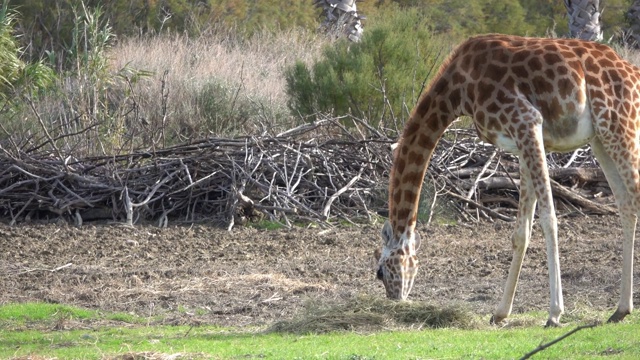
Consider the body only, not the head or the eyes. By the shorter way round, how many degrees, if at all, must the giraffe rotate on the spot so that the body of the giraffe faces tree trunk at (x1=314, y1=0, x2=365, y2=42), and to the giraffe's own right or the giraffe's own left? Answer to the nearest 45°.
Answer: approximately 90° to the giraffe's own right

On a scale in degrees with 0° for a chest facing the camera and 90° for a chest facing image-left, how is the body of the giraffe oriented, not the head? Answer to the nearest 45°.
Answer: approximately 90°

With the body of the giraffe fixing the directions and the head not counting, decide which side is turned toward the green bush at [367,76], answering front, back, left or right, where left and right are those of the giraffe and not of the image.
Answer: right
